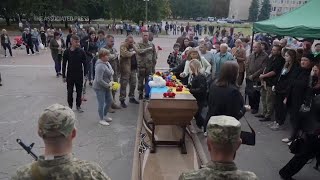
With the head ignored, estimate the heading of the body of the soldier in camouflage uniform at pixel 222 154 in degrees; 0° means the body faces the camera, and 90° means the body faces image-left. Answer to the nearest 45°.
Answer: approximately 180°

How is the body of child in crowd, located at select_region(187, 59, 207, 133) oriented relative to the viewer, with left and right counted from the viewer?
facing to the left of the viewer

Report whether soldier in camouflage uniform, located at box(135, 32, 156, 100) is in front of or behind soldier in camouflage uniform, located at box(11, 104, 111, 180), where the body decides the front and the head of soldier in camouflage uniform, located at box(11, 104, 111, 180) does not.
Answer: in front

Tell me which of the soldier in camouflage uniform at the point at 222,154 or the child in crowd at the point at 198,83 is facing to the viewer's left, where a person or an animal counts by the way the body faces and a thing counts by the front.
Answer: the child in crowd

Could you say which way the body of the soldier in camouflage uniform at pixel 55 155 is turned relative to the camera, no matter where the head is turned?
away from the camera

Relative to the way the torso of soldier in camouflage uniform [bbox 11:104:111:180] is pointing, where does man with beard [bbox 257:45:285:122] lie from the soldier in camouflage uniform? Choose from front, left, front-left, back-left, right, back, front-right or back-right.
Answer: front-right

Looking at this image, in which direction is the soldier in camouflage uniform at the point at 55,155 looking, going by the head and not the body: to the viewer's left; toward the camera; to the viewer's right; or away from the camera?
away from the camera

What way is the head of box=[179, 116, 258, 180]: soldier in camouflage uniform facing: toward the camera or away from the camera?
away from the camera

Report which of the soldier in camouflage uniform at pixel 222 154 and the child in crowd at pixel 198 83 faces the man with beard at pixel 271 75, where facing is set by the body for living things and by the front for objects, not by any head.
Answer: the soldier in camouflage uniform

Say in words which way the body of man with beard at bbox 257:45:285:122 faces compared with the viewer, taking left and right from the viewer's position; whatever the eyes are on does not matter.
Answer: facing to the left of the viewer

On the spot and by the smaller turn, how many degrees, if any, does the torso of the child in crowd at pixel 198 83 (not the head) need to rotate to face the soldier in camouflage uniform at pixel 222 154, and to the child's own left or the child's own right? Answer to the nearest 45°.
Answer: approximately 90° to the child's own left
